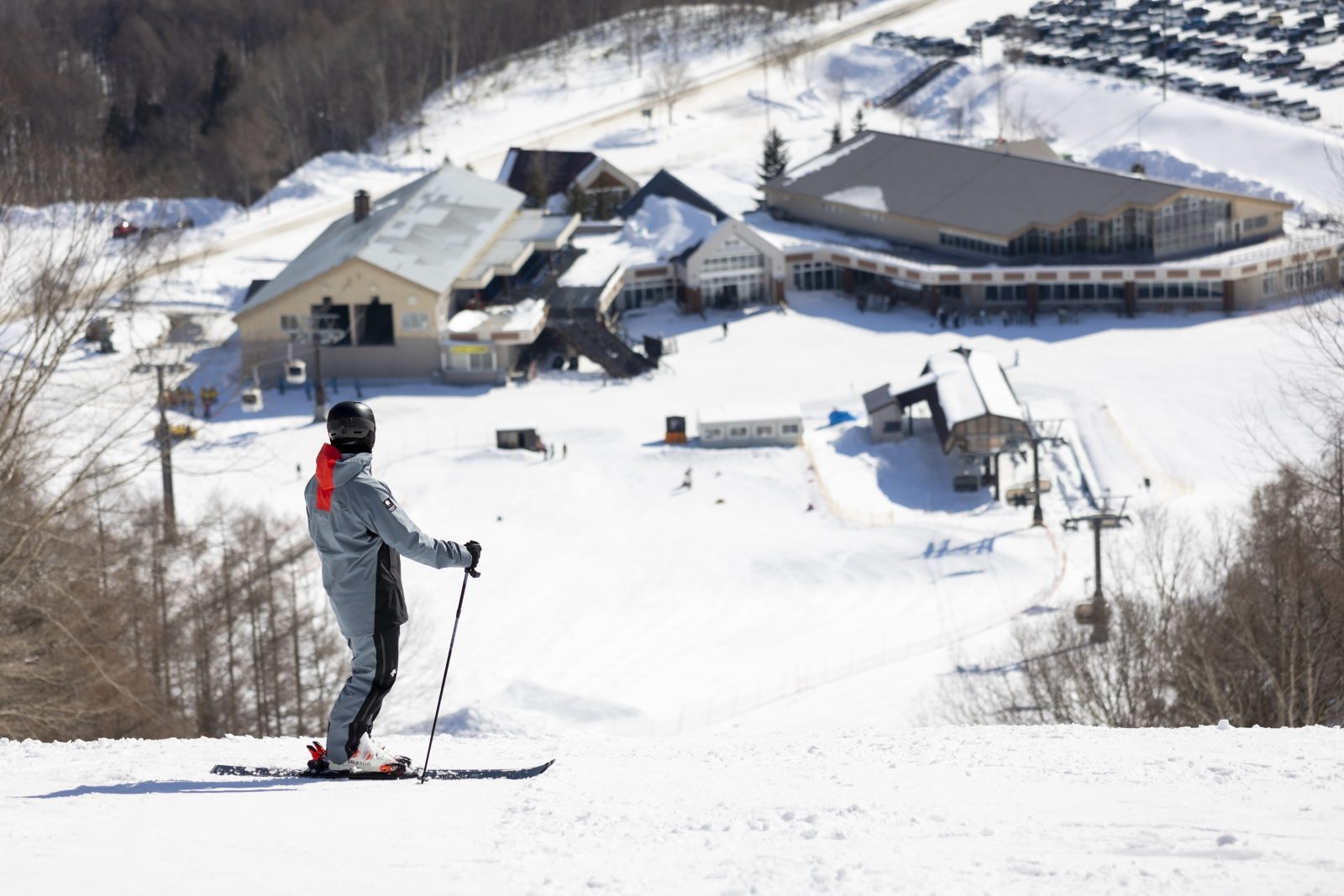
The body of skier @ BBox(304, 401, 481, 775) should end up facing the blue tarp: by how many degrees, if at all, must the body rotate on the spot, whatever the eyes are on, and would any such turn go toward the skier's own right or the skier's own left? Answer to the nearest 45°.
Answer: approximately 45° to the skier's own left

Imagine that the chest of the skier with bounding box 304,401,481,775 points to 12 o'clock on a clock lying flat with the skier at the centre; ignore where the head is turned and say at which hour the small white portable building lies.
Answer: The small white portable building is roughly at 11 o'clock from the skier.

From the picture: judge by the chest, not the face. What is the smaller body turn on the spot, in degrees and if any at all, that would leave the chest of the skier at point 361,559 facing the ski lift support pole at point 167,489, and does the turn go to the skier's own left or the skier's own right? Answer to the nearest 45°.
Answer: approximately 45° to the skier's own left

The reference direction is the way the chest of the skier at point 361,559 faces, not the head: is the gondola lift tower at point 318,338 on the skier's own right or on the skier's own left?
on the skier's own left

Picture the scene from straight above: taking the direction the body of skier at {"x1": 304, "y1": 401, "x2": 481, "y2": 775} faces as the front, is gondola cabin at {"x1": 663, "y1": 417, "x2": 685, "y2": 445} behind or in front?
in front

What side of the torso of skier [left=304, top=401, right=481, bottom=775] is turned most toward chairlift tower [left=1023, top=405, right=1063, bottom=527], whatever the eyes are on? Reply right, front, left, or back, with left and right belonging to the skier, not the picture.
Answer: front

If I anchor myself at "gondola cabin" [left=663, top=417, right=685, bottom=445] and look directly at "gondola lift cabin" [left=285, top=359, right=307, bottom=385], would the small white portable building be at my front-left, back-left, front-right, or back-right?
back-right

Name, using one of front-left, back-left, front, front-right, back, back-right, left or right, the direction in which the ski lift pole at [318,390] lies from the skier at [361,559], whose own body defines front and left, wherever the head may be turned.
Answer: front-left

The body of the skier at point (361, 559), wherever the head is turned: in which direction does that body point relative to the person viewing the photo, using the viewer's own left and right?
facing away from the viewer and to the right of the viewer

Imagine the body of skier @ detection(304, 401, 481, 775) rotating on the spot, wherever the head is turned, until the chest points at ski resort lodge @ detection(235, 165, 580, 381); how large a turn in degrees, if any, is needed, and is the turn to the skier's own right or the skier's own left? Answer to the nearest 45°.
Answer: approximately 45° to the skier's own left

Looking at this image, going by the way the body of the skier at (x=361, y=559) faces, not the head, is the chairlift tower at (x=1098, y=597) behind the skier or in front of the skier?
in front

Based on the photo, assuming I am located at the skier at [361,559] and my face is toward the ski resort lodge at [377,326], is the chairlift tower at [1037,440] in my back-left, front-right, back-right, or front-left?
front-right

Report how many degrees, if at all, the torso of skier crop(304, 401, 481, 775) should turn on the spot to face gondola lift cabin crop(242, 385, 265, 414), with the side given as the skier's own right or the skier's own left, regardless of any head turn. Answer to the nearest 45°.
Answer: approximately 45° to the skier's own left
